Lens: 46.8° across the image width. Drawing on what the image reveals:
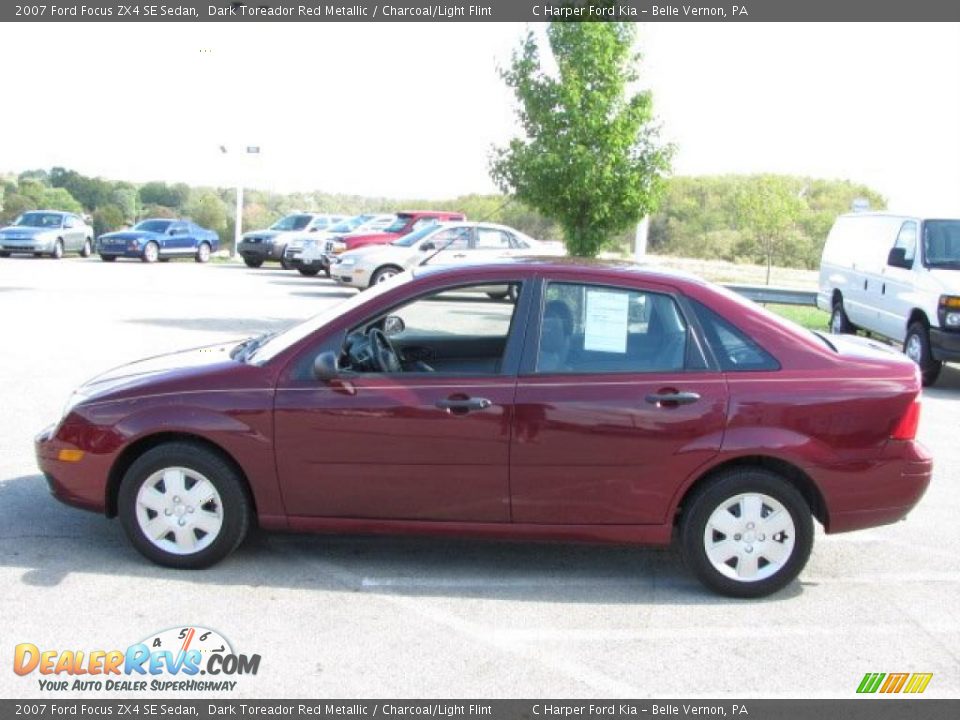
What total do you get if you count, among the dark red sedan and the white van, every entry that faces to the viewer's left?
1

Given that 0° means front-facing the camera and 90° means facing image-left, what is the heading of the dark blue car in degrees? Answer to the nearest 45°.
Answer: approximately 45°

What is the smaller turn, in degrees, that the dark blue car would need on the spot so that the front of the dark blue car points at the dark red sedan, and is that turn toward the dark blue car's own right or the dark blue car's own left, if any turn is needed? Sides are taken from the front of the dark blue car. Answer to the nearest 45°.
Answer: approximately 45° to the dark blue car's own left

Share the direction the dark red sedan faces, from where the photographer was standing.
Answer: facing to the left of the viewer

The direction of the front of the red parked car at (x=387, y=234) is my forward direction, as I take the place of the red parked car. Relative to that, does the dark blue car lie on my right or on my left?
on my right

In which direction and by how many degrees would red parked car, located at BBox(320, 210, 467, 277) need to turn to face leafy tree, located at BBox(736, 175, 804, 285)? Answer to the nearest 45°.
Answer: approximately 135° to its left

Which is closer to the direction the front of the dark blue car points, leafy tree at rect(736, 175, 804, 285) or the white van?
the white van

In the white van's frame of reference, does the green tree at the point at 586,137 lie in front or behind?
behind

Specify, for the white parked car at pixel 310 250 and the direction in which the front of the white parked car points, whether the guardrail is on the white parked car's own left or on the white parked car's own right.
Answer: on the white parked car's own left

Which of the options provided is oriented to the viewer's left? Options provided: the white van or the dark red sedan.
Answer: the dark red sedan

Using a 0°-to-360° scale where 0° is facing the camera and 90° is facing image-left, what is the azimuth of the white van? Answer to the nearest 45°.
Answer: approximately 315°

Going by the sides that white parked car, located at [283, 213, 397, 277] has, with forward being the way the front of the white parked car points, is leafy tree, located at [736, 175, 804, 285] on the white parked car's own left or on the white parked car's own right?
on the white parked car's own left
